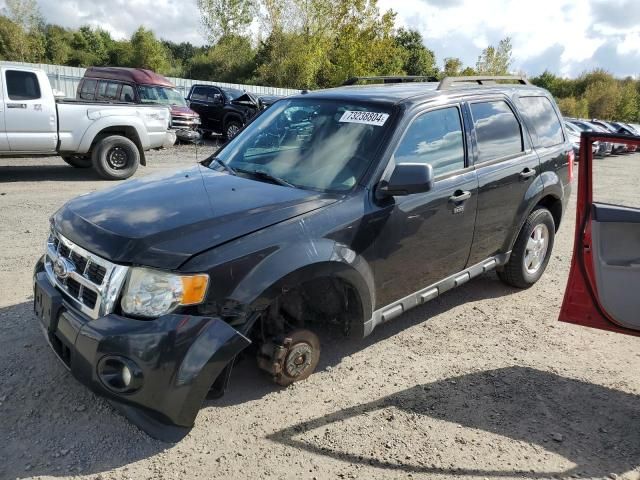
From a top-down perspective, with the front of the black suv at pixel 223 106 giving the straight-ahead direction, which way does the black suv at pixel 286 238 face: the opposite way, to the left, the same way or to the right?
to the right

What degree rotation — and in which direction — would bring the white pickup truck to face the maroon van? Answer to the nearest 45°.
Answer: approximately 90° to its right

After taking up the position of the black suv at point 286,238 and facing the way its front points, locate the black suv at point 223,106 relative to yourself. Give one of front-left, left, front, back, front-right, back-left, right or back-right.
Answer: back-right

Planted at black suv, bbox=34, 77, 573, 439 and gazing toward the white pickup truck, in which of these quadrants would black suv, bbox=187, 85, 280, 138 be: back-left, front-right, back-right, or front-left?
front-right

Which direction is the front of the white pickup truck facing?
to the viewer's left

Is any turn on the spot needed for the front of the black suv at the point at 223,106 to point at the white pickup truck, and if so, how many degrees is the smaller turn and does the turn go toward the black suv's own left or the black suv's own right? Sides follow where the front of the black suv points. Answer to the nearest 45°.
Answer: approximately 45° to the black suv's own right

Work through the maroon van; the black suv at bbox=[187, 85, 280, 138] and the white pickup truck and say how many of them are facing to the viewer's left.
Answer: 1

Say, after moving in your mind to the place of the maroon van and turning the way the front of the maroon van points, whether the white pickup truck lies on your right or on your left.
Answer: on your right

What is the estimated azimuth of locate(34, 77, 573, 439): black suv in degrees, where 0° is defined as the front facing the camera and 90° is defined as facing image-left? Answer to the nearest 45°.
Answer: approximately 45°

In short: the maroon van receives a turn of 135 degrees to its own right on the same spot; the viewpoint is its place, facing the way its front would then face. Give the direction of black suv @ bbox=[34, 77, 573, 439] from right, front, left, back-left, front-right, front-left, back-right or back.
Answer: left

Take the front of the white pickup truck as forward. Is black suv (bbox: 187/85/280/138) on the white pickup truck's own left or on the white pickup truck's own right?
on the white pickup truck's own right
